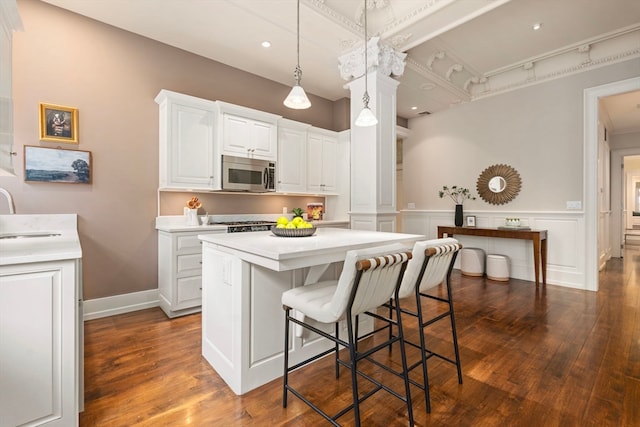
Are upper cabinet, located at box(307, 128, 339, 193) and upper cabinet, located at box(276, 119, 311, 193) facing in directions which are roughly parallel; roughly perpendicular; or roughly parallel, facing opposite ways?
roughly parallel

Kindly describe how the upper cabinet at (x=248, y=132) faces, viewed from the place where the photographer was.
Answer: facing the viewer and to the right of the viewer

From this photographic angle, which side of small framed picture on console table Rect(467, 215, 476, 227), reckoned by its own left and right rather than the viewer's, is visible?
front

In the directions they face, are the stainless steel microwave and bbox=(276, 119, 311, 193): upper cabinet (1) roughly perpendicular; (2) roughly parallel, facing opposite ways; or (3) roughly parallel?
roughly parallel

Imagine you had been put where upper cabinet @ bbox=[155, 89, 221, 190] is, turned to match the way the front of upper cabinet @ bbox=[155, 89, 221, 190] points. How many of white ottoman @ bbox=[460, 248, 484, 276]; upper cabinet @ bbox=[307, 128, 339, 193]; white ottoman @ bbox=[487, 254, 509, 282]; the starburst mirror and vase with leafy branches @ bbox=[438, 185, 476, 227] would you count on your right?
0

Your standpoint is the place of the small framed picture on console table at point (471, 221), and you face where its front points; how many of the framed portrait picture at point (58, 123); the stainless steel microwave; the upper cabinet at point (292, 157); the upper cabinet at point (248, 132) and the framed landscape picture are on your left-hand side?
0

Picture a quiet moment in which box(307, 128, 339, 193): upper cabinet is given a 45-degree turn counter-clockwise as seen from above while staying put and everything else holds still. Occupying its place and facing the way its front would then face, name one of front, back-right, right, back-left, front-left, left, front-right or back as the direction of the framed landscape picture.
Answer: back-right

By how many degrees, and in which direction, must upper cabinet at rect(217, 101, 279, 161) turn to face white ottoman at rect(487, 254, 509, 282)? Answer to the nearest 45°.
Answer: approximately 45° to its left

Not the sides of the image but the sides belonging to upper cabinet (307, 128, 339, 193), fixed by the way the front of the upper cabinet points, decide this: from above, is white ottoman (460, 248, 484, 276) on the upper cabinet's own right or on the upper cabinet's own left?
on the upper cabinet's own left

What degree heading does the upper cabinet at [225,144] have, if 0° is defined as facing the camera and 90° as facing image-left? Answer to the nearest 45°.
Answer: approximately 315°

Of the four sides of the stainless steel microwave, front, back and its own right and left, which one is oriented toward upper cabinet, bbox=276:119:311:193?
left

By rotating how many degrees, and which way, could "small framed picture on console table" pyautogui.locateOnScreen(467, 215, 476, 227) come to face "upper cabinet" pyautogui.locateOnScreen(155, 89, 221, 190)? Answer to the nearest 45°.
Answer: approximately 45° to its right

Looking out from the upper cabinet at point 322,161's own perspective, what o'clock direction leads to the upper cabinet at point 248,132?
the upper cabinet at point 248,132 is roughly at 3 o'clock from the upper cabinet at point 322,161.

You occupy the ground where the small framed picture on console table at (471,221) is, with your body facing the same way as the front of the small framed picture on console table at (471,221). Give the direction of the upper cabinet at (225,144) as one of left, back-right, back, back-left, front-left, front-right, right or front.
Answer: front-right

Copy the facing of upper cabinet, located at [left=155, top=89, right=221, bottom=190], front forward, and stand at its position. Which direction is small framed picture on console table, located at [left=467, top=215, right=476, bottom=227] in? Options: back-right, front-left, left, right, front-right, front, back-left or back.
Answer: front-left
